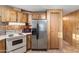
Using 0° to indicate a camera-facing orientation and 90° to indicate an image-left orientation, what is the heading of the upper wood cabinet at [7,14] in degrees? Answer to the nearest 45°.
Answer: approximately 315°

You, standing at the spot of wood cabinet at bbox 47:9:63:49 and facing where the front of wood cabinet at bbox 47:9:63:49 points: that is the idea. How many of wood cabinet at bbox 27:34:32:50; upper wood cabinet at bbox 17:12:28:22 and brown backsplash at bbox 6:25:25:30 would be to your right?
3

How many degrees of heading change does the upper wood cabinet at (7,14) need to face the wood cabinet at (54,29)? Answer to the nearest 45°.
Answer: approximately 45° to its left

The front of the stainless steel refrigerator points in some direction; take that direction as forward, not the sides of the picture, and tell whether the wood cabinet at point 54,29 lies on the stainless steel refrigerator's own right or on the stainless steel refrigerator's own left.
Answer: on the stainless steel refrigerator's own left

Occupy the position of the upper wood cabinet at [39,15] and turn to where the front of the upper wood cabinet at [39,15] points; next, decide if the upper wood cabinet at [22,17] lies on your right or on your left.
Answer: on your right

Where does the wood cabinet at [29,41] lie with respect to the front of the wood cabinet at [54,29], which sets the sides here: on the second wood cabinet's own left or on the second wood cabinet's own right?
on the second wood cabinet's own right
